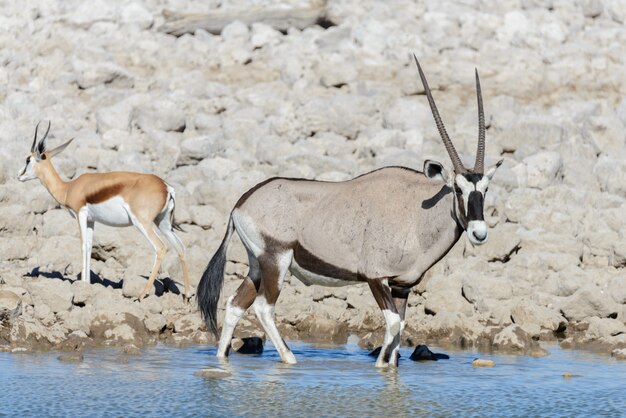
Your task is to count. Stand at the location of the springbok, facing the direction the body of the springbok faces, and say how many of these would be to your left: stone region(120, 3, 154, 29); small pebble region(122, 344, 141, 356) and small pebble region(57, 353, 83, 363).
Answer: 2

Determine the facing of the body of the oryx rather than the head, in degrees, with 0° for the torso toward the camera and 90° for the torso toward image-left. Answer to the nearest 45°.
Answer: approximately 270°

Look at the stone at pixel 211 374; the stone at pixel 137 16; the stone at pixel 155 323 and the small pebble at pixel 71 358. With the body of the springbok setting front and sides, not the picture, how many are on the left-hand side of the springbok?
3

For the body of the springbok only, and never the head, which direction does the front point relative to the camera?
to the viewer's left

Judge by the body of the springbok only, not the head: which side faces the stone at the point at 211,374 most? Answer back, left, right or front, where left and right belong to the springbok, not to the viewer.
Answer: left

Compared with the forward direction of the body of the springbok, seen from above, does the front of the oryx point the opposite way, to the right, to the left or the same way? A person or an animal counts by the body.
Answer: the opposite way

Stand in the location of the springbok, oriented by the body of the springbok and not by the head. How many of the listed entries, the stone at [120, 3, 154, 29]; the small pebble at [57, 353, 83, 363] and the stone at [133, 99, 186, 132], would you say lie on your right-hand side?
2

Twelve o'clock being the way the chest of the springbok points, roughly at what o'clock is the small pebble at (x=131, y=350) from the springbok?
The small pebble is roughly at 9 o'clock from the springbok.

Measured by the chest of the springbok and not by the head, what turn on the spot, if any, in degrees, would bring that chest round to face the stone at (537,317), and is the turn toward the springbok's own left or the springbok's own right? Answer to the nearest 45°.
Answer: approximately 135° to the springbok's own left

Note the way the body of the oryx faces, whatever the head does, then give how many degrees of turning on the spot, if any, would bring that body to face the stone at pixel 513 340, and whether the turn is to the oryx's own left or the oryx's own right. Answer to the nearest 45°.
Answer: approximately 45° to the oryx's own left

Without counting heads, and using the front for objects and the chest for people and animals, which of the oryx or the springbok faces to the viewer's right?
the oryx
